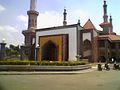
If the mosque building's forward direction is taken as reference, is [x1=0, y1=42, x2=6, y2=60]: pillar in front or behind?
in front

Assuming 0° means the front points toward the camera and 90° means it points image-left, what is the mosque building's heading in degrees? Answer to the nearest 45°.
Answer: approximately 45°
